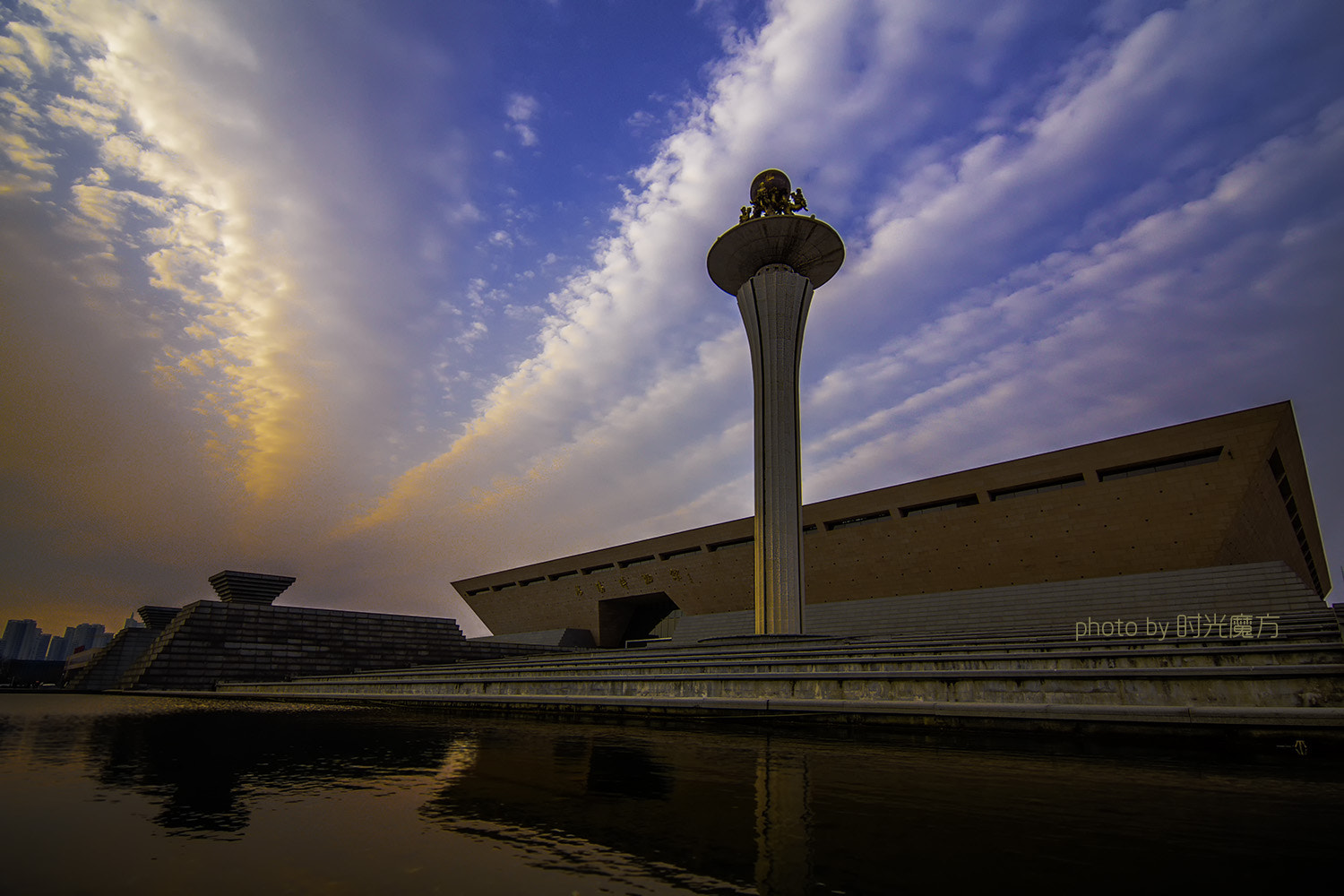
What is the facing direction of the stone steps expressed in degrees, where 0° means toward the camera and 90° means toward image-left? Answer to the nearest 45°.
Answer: approximately 45°

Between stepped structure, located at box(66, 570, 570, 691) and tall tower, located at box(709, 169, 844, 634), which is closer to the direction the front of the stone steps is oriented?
the stepped structure

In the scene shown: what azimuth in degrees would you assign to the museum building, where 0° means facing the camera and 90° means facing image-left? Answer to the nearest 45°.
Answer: approximately 45°

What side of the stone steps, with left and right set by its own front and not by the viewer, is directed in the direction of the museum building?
back

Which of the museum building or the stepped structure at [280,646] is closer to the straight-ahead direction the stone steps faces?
the stepped structure

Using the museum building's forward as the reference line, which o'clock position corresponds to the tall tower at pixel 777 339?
The tall tower is roughly at 1 o'clock from the museum building.
